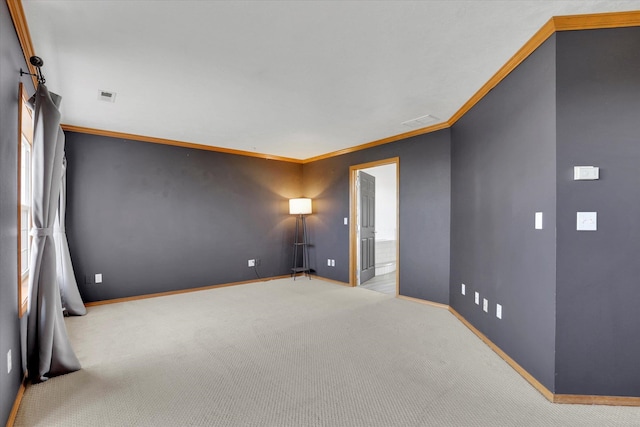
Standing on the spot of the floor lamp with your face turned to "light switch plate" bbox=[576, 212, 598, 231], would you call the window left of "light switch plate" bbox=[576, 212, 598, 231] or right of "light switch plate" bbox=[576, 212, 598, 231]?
right

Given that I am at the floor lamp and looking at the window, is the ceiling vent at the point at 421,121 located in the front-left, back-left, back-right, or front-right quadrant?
front-left

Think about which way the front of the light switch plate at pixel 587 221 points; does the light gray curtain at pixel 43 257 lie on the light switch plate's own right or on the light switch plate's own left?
on the light switch plate's own right

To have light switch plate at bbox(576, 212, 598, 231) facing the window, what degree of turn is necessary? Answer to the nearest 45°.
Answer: approximately 45° to its right

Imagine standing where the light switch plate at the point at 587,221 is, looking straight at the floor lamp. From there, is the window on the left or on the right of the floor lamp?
left

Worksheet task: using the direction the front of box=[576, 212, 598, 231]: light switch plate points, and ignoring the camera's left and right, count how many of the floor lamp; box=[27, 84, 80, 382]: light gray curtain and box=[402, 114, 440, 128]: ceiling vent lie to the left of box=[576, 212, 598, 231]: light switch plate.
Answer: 0

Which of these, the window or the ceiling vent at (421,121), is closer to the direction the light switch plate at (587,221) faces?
the window

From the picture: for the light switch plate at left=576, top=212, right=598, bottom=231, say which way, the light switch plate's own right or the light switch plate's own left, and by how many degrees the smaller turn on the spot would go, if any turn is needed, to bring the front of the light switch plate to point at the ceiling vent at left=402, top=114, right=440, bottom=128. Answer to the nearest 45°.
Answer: approximately 135° to the light switch plate's own right

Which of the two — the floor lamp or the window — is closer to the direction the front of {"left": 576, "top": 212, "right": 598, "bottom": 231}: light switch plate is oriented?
the window

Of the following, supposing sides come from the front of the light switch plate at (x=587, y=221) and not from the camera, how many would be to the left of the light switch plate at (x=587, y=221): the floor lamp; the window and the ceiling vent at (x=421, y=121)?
0

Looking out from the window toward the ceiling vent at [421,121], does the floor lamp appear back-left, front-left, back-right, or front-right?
front-left

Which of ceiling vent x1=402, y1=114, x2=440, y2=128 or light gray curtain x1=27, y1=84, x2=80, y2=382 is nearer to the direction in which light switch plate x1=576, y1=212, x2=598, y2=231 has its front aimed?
the light gray curtain
